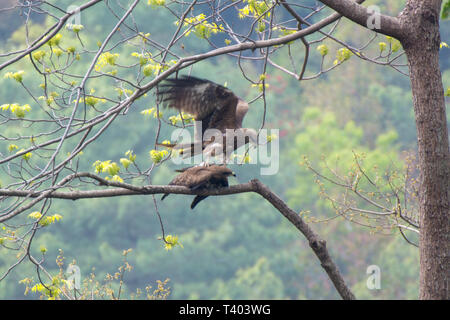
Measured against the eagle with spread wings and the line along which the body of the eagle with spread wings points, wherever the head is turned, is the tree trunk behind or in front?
in front

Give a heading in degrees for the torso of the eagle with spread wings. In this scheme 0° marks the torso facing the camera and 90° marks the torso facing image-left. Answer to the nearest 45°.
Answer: approximately 270°
